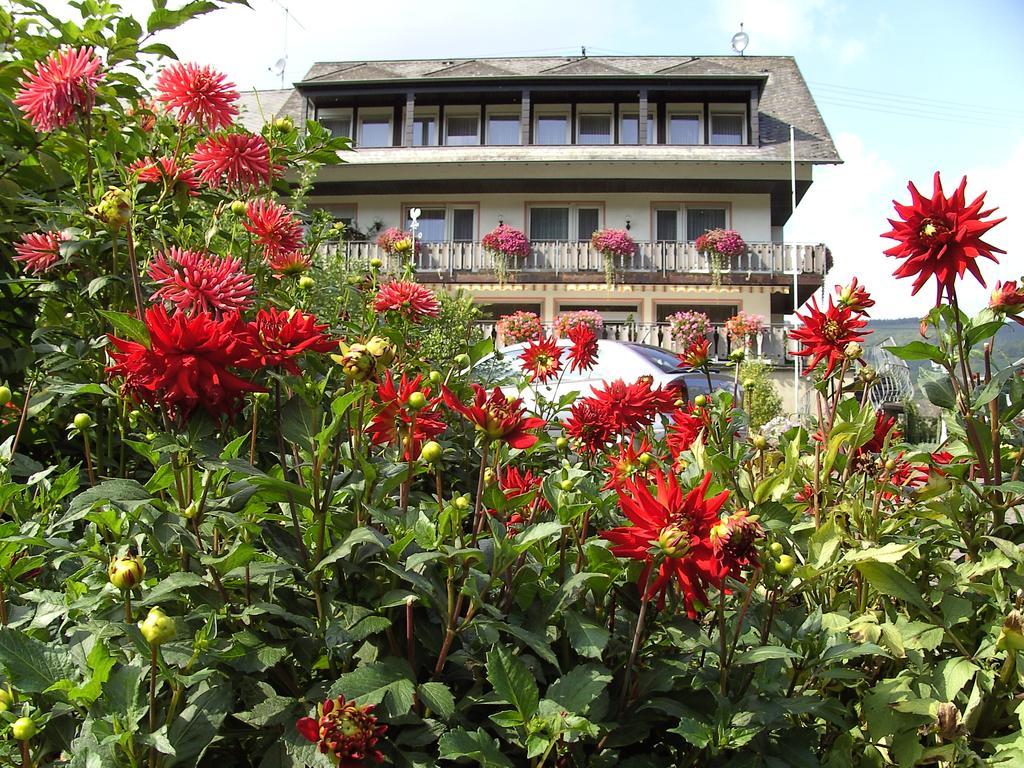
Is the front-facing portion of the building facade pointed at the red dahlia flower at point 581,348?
yes

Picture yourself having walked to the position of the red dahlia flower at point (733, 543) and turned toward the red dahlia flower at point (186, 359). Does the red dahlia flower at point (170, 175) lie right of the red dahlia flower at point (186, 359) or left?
right

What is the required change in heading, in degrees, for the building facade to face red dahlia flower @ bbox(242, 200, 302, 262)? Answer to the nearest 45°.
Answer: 0° — it already faces it

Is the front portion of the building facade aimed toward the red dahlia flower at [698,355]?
yes

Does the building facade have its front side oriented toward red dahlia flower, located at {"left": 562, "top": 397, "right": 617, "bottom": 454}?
yes

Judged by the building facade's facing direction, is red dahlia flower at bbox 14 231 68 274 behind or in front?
in front

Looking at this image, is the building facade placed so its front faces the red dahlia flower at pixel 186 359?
yes

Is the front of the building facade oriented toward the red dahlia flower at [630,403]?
yes

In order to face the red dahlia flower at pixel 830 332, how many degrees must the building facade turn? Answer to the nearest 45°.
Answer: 0° — it already faces it

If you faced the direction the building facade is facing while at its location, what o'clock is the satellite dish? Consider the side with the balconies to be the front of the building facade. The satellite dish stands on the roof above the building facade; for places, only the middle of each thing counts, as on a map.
The satellite dish is roughly at 8 o'clock from the building facade.

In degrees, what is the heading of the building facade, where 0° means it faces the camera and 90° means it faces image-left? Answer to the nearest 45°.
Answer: approximately 0°

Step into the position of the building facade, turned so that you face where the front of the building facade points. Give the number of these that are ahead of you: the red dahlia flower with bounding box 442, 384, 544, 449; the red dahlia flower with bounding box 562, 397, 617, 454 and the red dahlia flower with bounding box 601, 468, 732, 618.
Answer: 3

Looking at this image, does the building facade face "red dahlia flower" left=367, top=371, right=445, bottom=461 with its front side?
yes

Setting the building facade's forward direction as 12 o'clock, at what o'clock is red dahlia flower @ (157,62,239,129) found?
The red dahlia flower is roughly at 12 o'clock from the building facade.

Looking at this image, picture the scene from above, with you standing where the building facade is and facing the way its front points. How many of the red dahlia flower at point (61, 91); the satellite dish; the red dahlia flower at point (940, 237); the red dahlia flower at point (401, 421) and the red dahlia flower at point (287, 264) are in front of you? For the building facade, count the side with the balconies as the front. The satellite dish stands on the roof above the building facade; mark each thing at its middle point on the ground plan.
4

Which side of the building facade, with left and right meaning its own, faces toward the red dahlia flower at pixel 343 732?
front

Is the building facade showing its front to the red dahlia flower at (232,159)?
yes
